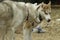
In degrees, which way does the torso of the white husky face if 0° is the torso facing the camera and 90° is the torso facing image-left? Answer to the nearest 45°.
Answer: approximately 270°
